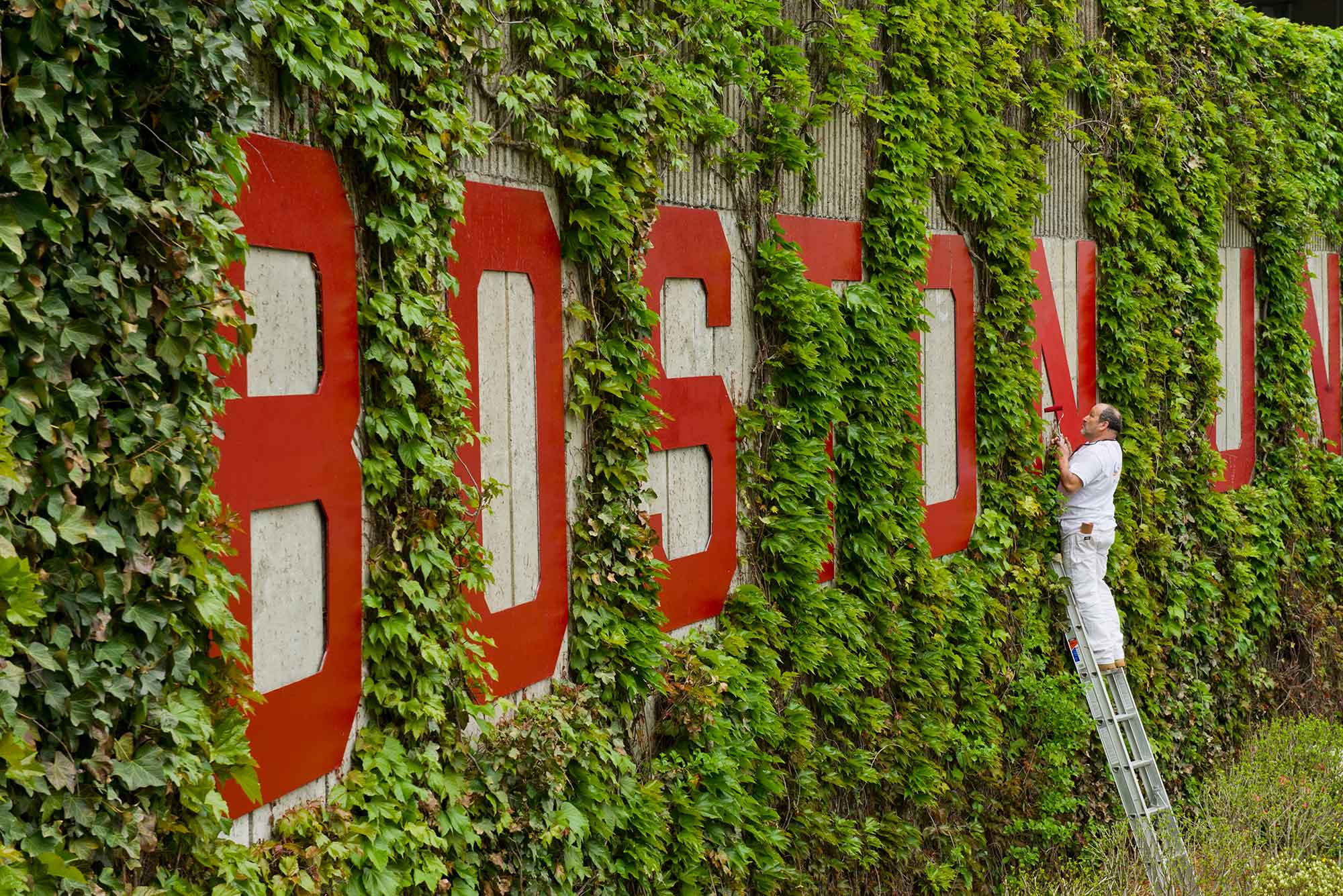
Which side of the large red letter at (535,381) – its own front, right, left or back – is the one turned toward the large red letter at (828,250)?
left

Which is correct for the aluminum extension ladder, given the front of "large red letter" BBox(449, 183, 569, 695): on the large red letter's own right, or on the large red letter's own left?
on the large red letter's own left

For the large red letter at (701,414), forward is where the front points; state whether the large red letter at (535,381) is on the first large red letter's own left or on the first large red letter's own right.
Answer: on the first large red letter's own right

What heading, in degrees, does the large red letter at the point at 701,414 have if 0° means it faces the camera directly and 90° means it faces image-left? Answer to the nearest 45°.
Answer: approximately 315°

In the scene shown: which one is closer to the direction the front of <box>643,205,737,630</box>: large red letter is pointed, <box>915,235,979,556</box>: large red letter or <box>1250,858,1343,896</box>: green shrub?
the green shrub

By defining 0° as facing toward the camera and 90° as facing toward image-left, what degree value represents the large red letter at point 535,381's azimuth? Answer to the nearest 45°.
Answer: approximately 315°

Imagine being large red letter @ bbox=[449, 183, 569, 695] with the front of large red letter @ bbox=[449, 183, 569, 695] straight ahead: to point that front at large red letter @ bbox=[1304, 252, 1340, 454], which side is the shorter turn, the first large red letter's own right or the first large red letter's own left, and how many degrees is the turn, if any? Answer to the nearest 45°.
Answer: approximately 90° to the first large red letter's own left

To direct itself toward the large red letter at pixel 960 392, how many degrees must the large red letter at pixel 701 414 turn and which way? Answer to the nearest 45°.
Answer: approximately 90° to its left

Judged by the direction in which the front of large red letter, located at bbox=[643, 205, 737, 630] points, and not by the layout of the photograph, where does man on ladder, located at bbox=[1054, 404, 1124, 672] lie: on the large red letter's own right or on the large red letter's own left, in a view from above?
on the large red letter's own left
